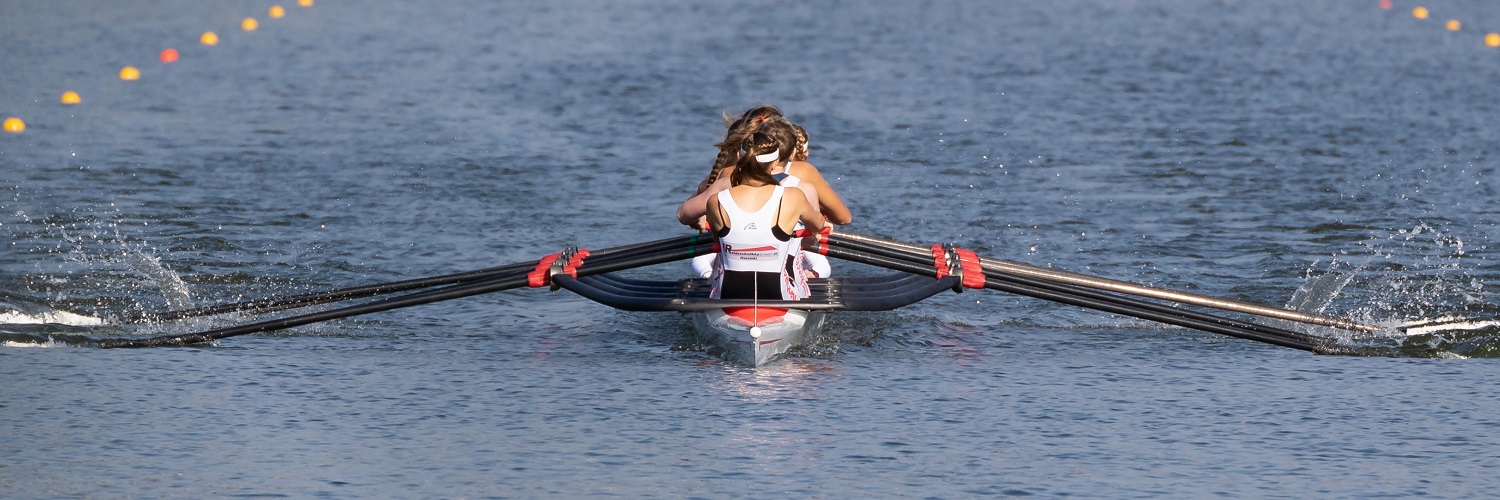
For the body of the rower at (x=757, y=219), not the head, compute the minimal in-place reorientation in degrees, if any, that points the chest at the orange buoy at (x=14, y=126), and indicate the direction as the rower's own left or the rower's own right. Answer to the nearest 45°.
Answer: approximately 45° to the rower's own left

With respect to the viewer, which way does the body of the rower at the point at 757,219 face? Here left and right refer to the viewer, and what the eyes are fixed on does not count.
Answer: facing away from the viewer

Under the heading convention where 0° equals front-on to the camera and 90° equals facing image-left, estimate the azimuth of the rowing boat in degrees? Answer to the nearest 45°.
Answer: approximately 0°

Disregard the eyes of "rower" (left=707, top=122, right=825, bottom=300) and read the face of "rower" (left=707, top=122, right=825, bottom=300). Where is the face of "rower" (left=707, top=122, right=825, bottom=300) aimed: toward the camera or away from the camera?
away from the camera

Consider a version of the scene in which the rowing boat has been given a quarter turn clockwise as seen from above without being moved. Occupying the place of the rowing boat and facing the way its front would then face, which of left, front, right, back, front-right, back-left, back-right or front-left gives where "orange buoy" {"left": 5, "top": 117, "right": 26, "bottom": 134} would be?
front-right
